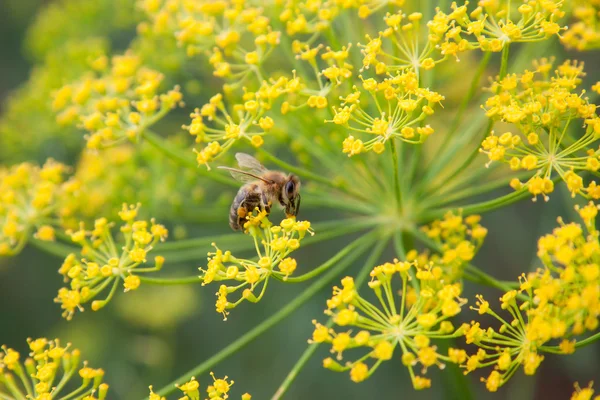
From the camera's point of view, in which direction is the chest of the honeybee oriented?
to the viewer's right
